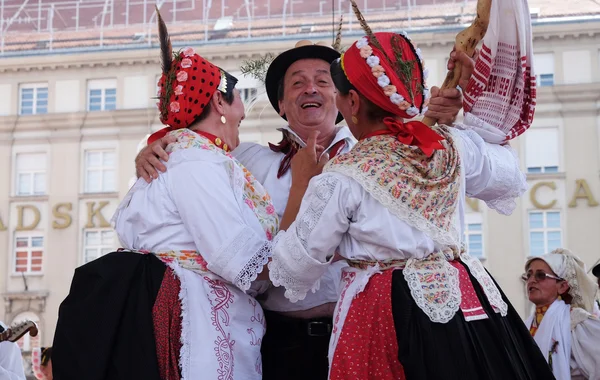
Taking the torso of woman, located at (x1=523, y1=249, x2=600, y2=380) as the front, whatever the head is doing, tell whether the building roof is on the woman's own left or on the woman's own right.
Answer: on the woman's own right

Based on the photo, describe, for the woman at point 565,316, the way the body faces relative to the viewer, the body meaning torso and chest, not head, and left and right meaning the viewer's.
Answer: facing the viewer and to the left of the viewer

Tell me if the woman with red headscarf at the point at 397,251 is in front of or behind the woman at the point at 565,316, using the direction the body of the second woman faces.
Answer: in front

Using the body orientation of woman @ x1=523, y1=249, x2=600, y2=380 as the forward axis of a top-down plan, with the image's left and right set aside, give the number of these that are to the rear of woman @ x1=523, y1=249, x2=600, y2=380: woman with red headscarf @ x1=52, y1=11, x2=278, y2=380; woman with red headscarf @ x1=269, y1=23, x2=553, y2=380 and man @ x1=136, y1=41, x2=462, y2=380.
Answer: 0

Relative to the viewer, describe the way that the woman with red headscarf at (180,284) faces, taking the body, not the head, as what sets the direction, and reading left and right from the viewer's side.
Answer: facing to the right of the viewer

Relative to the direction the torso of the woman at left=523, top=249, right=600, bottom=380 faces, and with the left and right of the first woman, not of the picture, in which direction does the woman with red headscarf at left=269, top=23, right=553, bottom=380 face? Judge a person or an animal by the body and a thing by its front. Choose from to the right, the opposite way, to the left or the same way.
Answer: to the right

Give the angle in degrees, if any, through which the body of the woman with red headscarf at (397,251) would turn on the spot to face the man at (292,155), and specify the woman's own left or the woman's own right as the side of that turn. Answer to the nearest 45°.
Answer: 0° — they already face them

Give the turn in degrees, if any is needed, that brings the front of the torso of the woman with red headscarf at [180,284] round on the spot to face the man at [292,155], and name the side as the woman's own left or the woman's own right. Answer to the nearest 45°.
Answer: approximately 45° to the woman's own left

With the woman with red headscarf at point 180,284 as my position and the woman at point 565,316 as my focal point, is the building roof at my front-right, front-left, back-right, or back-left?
front-left

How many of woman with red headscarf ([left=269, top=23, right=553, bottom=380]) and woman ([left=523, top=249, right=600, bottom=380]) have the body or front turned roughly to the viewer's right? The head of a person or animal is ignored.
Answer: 0

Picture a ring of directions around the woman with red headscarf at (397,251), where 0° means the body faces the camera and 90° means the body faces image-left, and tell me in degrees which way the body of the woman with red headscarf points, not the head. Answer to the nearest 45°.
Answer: approximately 135°

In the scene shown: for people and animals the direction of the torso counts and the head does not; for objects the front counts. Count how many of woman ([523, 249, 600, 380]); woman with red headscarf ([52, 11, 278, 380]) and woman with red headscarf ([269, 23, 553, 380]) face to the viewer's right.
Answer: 1

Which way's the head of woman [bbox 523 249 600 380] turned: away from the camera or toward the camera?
toward the camera
